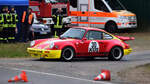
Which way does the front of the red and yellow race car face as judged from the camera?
facing the viewer and to the left of the viewer

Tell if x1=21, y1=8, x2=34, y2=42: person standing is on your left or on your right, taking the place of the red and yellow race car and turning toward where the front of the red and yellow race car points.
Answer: on your right

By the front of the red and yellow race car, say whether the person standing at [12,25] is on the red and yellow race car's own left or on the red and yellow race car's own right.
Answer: on the red and yellow race car's own right

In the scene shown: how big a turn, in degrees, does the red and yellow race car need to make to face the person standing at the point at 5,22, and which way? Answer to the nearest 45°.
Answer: approximately 90° to its right

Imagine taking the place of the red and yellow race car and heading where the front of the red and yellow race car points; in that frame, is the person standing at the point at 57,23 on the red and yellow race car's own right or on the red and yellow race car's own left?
on the red and yellow race car's own right
